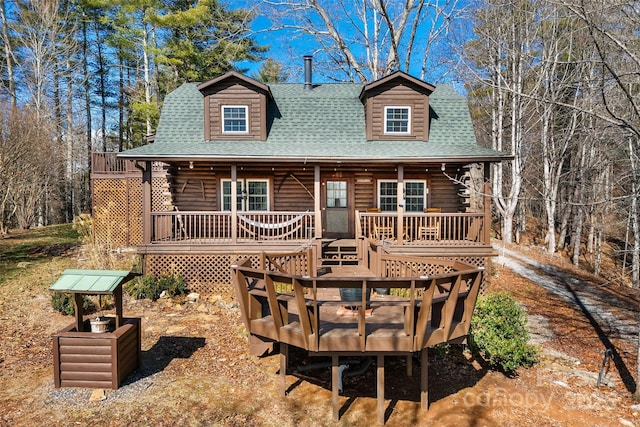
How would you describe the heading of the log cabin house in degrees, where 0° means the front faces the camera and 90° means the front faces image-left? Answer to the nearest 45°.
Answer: approximately 0°

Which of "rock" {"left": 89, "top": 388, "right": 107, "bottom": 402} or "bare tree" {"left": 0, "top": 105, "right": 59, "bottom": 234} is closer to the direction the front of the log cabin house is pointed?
the rock

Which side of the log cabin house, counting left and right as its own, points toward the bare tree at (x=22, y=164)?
right

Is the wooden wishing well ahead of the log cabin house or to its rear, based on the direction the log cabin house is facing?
ahead

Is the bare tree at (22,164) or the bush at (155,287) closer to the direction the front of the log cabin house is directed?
the bush

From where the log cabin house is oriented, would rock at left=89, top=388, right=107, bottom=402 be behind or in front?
in front

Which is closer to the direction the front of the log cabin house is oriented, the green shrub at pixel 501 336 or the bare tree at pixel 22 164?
the green shrub

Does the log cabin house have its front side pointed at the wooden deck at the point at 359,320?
yes
